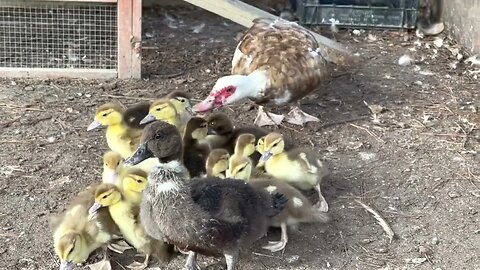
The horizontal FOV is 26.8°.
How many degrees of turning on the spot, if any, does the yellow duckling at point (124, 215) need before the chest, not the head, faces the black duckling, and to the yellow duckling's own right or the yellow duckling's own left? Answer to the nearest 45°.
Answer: approximately 135° to the yellow duckling's own right

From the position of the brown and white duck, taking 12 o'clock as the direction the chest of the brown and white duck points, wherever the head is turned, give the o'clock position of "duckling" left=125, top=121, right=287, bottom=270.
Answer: The duckling is roughly at 11 o'clock from the brown and white duck.

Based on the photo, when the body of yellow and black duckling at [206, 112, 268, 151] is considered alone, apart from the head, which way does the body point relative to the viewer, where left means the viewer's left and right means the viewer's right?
facing to the left of the viewer

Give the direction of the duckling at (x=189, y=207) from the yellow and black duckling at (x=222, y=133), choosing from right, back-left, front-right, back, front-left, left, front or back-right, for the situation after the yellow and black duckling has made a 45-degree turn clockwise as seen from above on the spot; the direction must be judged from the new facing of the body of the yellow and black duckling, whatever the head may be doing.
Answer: back-left

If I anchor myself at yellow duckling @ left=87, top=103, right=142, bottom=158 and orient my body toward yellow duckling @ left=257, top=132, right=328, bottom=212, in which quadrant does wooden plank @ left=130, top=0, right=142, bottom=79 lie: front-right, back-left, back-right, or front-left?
back-left

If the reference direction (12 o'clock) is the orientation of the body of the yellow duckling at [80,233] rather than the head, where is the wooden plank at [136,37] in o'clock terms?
The wooden plank is roughly at 5 o'clock from the yellow duckling.

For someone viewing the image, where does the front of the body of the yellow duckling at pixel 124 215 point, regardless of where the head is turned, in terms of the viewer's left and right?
facing to the left of the viewer

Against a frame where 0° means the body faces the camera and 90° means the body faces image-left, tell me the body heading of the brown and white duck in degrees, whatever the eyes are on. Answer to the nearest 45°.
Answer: approximately 45°
